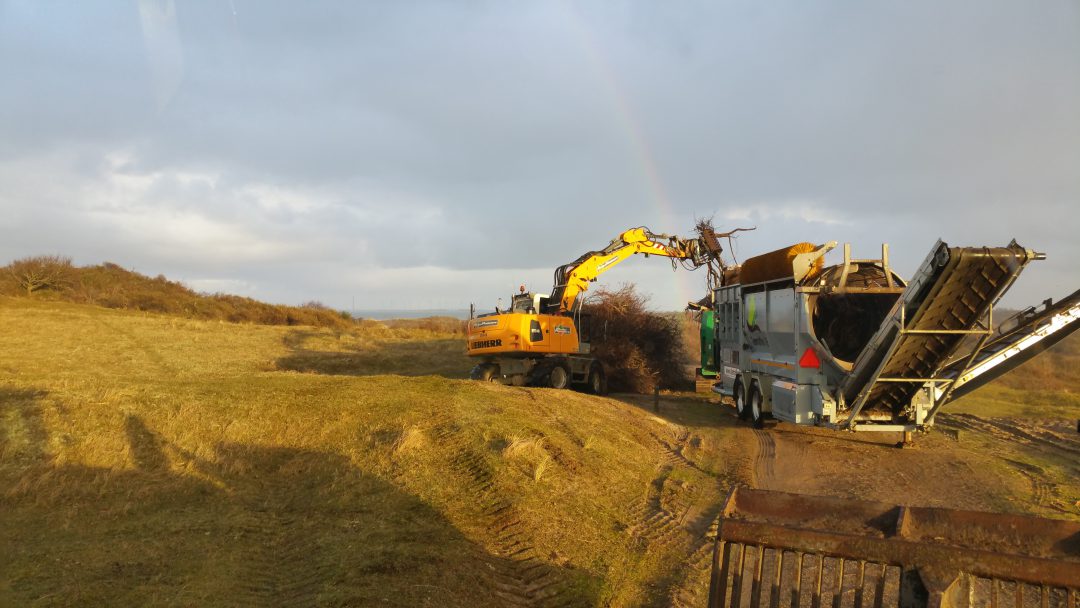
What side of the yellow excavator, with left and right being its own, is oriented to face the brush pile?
front

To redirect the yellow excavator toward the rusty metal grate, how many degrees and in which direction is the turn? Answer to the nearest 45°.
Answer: approximately 135° to its right

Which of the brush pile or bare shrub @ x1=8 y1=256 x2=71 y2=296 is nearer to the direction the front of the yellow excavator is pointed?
the brush pile

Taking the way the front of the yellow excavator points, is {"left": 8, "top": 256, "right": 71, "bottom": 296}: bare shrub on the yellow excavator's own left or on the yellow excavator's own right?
on the yellow excavator's own left

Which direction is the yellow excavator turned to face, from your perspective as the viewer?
facing away from the viewer and to the right of the viewer

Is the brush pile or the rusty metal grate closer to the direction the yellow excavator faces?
the brush pile
